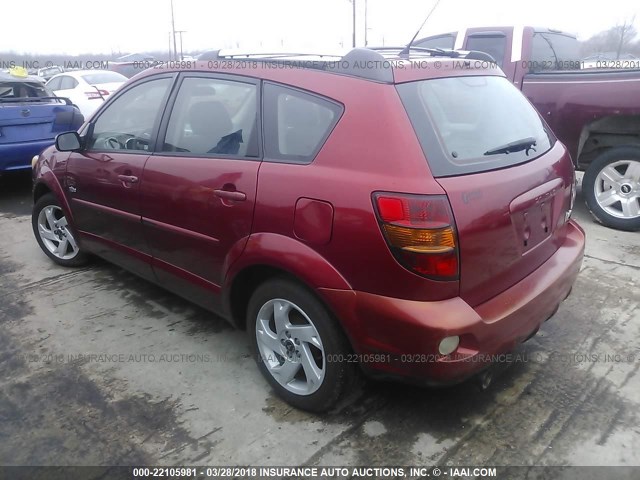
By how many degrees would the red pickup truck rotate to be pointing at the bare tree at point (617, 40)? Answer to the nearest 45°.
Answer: approximately 45° to its right

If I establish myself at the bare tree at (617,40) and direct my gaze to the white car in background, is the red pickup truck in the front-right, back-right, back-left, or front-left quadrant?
front-left

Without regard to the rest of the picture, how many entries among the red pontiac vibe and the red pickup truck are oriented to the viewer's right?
0

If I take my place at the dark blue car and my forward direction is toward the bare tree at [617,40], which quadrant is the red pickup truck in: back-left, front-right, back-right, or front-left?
front-right

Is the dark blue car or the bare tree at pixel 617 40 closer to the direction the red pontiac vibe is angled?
the dark blue car

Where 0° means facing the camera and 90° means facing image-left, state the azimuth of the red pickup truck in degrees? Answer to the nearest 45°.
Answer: approximately 135°

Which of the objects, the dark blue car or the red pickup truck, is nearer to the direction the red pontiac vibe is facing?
the dark blue car

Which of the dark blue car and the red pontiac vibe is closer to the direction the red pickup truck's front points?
the dark blue car

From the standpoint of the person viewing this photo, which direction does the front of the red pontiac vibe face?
facing away from the viewer and to the left of the viewer

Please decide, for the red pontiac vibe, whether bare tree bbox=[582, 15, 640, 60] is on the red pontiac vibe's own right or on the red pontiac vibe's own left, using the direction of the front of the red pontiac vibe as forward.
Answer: on the red pontiac vibe's own right

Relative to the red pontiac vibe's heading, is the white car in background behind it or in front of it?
in front

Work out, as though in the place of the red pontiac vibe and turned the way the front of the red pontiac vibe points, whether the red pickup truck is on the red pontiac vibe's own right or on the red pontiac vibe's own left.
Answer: on the red pontiac vibe's own right

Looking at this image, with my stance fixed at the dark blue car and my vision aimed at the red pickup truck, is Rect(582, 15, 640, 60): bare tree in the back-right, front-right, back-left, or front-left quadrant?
front-left

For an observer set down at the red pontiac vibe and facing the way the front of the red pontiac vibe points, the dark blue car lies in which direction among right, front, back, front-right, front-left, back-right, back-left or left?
front

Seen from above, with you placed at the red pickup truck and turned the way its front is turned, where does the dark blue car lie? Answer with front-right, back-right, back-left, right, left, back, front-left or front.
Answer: front-left

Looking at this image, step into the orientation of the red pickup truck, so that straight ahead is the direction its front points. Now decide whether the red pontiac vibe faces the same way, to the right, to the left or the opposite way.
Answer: the same way
